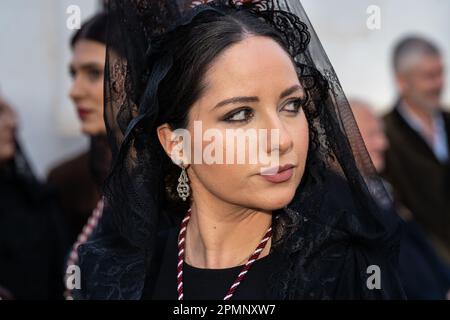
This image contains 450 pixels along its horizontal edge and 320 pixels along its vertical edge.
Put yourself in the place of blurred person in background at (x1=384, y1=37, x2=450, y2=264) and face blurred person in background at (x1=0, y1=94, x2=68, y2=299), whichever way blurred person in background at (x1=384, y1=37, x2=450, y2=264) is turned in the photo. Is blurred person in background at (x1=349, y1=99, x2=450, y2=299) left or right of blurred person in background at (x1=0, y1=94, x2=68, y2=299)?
left

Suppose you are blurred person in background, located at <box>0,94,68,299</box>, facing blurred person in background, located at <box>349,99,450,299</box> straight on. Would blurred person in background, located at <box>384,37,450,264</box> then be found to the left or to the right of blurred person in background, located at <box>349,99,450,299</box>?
left
